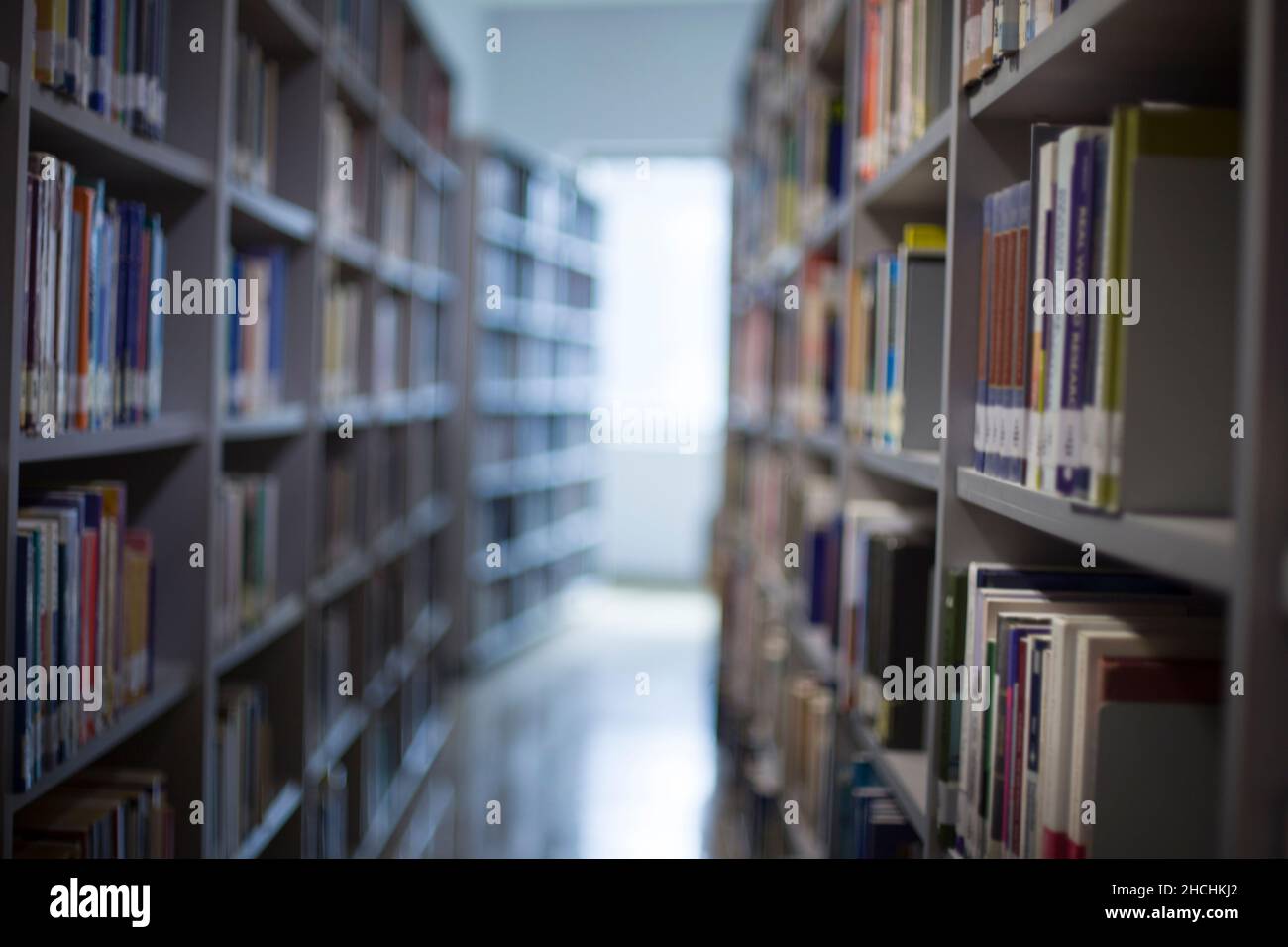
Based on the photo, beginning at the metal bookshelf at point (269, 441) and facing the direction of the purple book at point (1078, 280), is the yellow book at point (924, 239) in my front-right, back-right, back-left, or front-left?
front-left

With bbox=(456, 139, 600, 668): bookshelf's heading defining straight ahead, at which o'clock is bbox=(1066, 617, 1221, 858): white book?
The white book is roughly at 3 o'clock from the bookshelf.

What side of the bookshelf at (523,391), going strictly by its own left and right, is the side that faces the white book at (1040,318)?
right

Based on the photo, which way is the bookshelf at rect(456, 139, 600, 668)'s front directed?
to the viewer's right

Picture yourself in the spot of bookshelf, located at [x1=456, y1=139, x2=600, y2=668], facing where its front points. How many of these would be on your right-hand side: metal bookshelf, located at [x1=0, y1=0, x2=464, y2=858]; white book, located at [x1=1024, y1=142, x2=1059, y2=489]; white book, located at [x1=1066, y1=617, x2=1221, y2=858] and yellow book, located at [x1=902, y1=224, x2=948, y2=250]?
4
